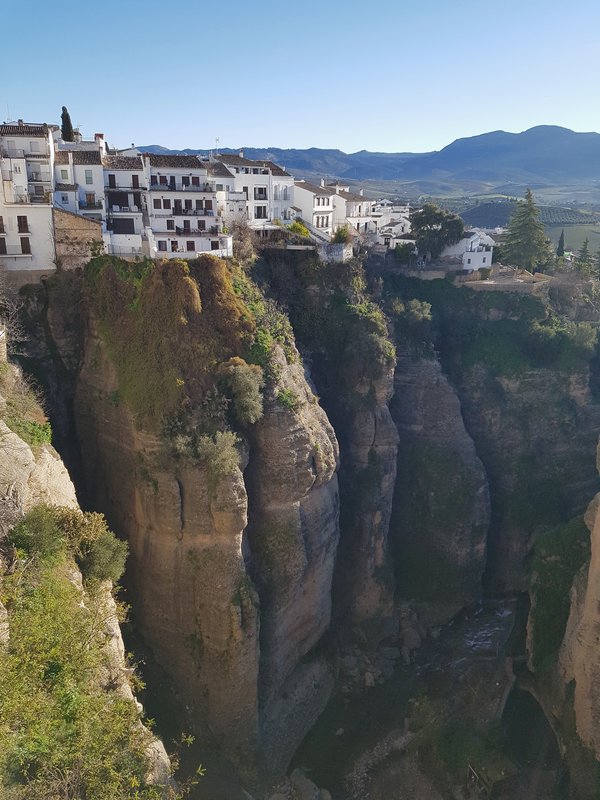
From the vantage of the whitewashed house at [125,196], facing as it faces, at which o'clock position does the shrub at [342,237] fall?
The shrub is roughly at 9 o'clock from the whitewashed house.

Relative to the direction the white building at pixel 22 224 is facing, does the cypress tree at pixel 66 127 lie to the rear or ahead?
to the rear

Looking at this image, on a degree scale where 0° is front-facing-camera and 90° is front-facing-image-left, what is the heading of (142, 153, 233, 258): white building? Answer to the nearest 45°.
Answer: approximately 0°

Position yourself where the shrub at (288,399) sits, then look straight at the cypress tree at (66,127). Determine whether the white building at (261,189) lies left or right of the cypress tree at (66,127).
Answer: right

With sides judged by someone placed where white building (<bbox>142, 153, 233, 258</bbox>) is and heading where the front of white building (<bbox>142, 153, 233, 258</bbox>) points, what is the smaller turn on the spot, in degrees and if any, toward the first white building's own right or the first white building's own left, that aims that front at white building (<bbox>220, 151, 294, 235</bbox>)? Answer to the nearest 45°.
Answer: approximately 135° to the first white building's own left

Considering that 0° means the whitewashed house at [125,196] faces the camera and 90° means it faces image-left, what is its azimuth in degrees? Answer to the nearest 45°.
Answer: approximately 0°

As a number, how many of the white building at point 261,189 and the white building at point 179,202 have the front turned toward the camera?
2

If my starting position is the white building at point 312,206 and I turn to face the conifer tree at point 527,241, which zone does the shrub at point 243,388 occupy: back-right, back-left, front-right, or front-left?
back-right

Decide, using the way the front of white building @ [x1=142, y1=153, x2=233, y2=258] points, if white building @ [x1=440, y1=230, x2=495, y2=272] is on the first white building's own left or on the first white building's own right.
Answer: on the first white building's own left

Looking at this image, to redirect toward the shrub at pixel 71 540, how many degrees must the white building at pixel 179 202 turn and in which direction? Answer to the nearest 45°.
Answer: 0° — it already faces it
